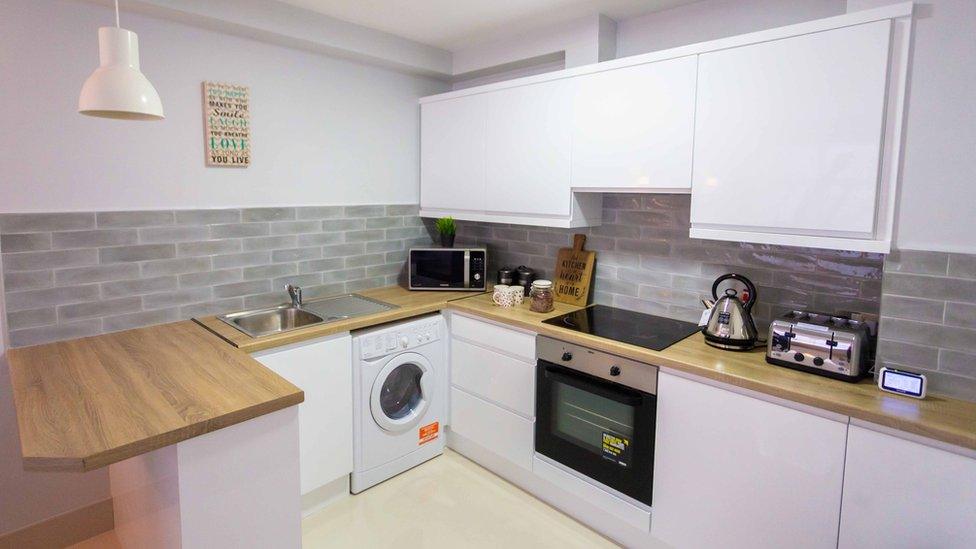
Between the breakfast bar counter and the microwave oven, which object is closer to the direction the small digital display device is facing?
the breakfast bar counter

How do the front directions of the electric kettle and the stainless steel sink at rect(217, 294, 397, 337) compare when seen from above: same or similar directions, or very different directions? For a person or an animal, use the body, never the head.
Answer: very different directions

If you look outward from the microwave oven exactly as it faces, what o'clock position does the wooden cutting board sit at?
The wooden cutting board is roughly at 10 o'clock from the microwave oven.

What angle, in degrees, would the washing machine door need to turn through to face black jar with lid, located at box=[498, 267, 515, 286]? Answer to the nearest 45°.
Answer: approximately 90° to its left
